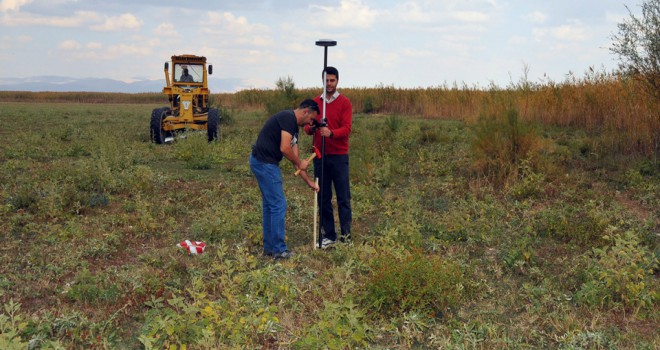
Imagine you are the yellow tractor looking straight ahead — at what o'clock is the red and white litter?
The red and white litter is roughly at 12 o'clock from the yellow tractor.

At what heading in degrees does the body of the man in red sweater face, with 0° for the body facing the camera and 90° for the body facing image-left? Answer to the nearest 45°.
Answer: approximately 45°

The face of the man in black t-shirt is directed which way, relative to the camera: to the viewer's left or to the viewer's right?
to the viewer's right

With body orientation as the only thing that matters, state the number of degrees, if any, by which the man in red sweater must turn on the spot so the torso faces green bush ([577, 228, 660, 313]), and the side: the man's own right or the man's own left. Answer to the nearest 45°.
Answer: approximately 90° to the man's own left

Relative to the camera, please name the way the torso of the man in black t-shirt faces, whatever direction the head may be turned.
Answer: to the viewer's right

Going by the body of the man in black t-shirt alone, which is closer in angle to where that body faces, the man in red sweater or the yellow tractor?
the man in red sweater

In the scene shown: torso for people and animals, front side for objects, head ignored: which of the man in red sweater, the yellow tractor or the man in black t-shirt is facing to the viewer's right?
the man in black t-shirt

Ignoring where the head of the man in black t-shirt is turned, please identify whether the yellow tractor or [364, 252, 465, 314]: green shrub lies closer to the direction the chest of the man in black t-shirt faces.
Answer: the green shrub

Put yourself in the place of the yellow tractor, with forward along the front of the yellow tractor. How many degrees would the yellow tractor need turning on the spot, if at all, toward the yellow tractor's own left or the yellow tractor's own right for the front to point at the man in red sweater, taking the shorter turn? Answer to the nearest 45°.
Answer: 0° — it already faces them

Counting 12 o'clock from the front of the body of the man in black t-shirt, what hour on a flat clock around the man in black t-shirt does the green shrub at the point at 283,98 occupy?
The green shrub is roughly at 9 o'clock from the man in black t-shirt.

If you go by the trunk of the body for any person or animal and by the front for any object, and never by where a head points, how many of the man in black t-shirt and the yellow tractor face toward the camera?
1

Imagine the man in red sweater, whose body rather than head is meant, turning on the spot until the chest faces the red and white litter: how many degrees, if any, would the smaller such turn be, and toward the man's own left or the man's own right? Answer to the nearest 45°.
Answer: approximately 45° to the man's own right

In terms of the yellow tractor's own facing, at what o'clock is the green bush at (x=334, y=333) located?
The green bush is roughly at 12 o'clock from the yellow tractor.
